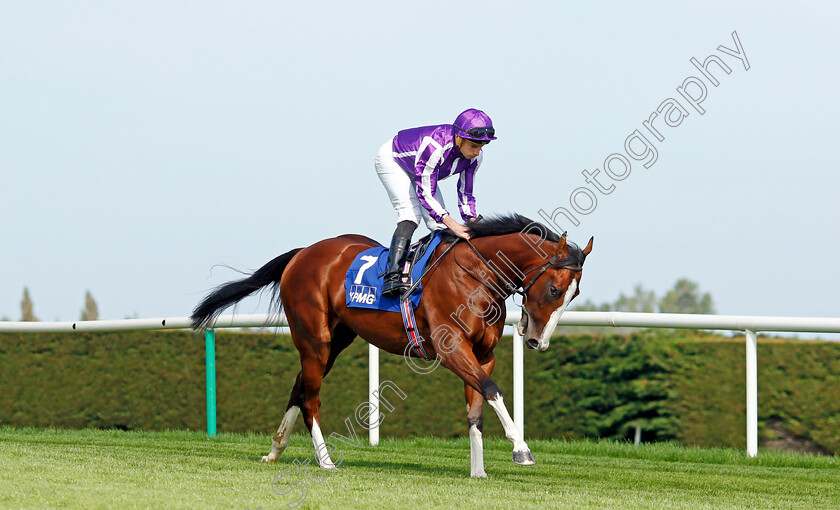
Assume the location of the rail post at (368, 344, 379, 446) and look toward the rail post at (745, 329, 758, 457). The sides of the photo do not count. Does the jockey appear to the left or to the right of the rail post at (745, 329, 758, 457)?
right

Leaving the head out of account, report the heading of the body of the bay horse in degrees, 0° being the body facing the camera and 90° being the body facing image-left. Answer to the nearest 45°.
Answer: approximately 270°
